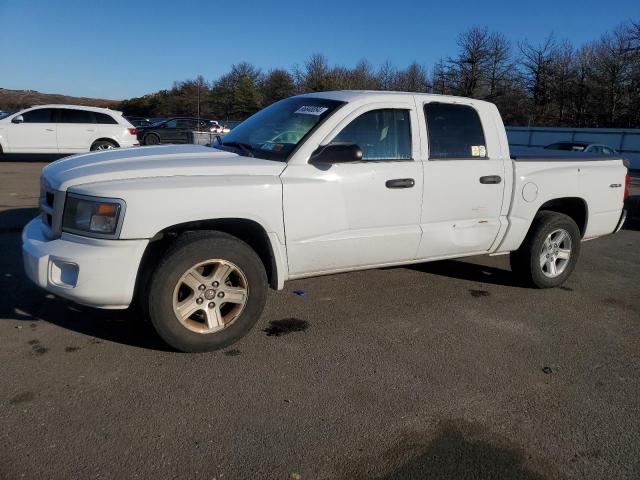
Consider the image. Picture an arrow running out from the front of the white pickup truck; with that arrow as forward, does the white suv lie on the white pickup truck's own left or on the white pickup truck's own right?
on the white pickup truck's own right

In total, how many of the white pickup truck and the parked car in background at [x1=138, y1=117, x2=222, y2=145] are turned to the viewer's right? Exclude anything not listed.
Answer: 0

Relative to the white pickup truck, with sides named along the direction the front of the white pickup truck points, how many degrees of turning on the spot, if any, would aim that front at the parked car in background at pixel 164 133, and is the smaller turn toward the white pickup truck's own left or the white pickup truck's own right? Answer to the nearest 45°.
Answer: approximately 135° to the white pickup truck's own right

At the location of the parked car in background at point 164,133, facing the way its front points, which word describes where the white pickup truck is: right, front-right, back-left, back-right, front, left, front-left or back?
left

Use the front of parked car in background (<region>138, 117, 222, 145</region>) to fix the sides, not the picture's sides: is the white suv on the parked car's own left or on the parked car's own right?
on the parked car's own left

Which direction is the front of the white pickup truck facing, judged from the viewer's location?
facing the viewer and to the left of the viewer
